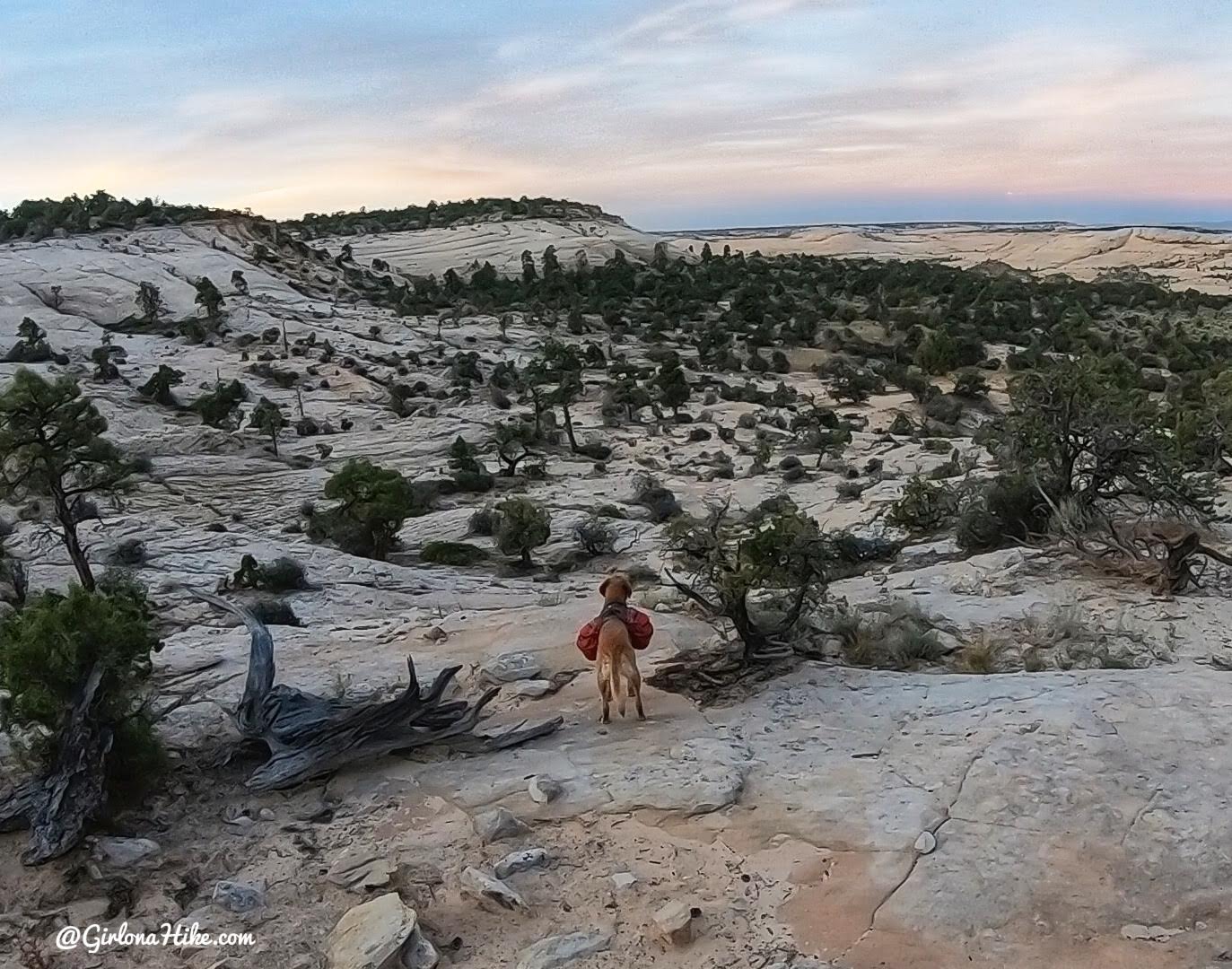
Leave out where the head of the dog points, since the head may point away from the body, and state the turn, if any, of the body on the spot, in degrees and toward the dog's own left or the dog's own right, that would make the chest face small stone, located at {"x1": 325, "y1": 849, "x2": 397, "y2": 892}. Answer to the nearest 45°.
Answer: approximately 135° to the dog's own left

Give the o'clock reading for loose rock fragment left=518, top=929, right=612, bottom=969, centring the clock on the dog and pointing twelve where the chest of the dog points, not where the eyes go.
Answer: The loose rock fragment is roughly at 6 o'clock from the dog.

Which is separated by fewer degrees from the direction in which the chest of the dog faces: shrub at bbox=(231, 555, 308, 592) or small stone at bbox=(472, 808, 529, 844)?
the shrub

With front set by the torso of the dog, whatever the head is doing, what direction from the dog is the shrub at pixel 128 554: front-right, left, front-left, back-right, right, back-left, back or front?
front-left

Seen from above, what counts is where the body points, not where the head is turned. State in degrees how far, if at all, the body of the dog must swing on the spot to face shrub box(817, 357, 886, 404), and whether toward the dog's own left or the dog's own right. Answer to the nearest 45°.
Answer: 0° — it already faces it

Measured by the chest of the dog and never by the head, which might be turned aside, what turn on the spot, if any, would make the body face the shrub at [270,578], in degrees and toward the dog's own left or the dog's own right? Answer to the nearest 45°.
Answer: approximately 45° to the dog's own left

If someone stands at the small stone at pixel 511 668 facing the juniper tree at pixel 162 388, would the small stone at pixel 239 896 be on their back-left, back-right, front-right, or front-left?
back-left

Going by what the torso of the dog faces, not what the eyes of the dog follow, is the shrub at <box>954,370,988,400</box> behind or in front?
in front

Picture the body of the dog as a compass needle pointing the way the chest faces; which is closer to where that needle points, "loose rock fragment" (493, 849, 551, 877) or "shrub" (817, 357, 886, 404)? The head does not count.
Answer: the shrub

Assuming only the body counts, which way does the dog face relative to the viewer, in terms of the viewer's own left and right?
facing away from the viewer

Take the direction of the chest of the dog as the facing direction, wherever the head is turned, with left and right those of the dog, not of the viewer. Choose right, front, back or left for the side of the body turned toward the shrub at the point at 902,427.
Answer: front
